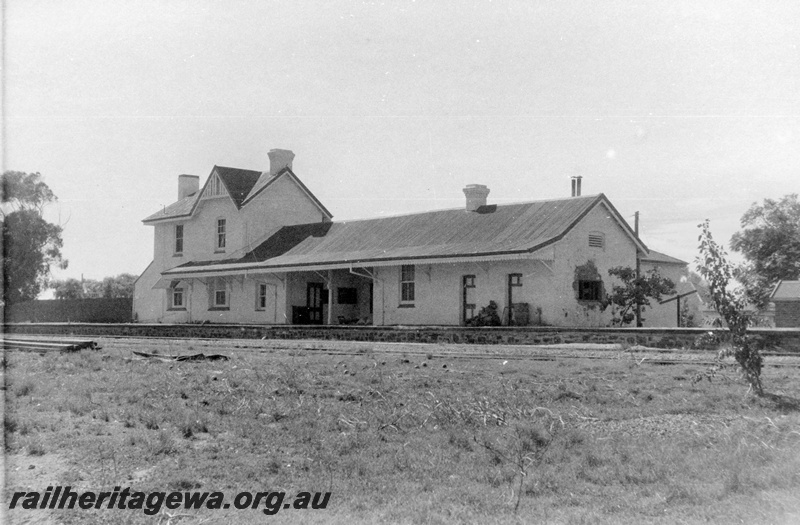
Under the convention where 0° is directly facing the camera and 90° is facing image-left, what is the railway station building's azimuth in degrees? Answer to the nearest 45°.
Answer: approximately 45°

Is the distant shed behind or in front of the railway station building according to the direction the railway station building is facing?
behind
